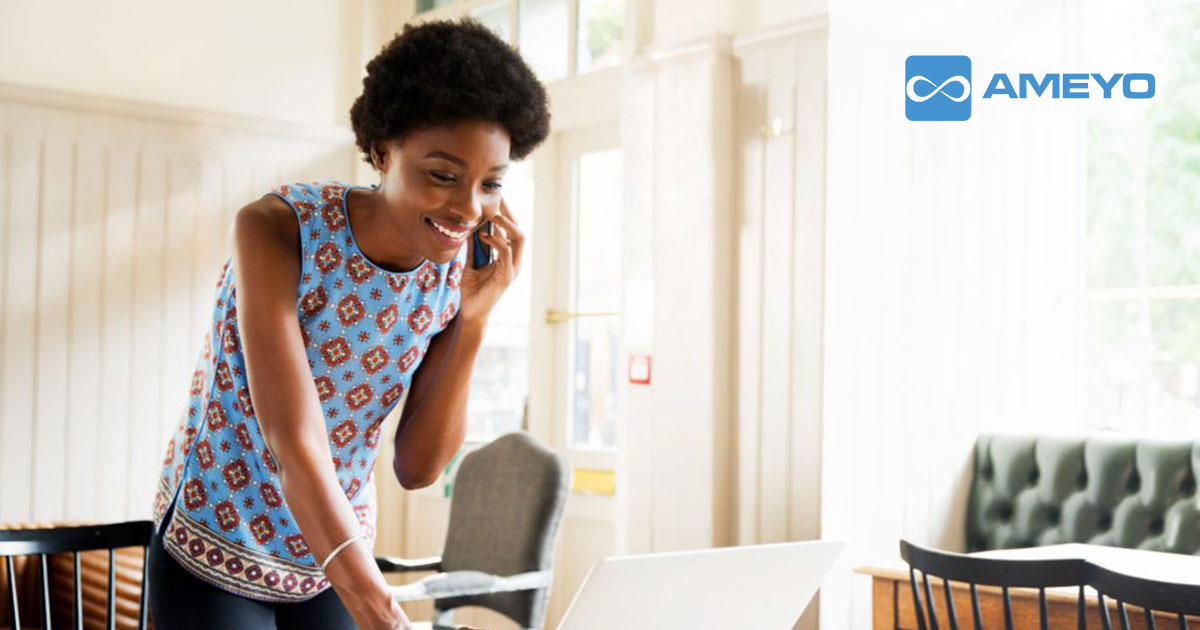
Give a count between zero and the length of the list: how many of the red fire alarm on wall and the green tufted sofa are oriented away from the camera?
0

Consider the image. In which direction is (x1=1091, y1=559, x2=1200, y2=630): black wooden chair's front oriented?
away from the camera

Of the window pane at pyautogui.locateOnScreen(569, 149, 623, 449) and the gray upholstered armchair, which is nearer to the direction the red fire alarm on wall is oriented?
the gray upholstered armchair

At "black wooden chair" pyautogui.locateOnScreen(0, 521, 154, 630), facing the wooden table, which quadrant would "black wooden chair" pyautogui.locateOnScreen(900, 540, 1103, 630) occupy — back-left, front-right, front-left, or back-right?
front-right

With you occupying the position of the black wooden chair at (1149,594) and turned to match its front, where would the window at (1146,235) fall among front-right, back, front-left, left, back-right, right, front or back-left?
front

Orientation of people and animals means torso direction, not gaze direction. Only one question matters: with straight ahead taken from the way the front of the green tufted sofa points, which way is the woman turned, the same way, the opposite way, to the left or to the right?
to the left

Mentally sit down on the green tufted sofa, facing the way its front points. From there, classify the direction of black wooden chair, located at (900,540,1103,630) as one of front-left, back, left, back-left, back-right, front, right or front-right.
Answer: front

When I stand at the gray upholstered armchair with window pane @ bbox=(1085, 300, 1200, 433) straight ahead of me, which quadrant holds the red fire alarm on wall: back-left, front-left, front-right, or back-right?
front-left

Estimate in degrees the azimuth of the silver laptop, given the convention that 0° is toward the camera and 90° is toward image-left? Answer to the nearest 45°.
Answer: approximately 135°

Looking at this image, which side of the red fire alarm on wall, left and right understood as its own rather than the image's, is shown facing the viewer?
front

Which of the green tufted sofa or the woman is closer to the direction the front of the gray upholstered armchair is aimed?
the woman

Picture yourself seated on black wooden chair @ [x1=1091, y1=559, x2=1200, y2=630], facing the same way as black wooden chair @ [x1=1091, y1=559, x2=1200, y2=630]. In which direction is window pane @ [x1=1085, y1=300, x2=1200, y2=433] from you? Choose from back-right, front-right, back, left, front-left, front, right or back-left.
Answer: front

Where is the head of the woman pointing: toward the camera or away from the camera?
toward the camera

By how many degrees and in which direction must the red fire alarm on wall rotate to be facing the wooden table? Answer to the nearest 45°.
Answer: approximately 45° to its left

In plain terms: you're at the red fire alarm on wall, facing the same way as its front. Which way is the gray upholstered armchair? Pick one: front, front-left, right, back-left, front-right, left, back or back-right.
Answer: front-right

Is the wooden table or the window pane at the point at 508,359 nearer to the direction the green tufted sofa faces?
the wooden table
